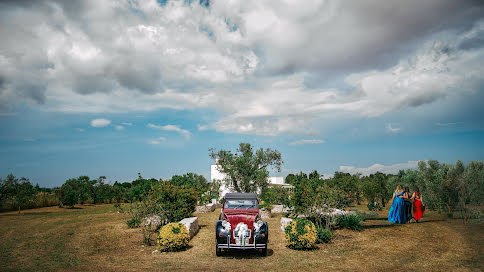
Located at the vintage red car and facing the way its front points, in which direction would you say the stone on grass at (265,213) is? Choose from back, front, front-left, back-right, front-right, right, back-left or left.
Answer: back

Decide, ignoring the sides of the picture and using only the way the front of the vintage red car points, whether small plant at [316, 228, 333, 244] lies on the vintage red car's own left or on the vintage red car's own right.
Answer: on the vintage red car's own left

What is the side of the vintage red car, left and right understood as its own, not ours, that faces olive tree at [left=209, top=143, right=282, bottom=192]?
back

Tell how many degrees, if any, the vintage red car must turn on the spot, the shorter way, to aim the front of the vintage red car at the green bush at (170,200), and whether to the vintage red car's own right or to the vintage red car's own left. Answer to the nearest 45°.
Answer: approximately 135° to the vintage red car's own right

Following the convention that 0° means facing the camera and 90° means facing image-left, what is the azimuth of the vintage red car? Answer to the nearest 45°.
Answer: approximately 0°

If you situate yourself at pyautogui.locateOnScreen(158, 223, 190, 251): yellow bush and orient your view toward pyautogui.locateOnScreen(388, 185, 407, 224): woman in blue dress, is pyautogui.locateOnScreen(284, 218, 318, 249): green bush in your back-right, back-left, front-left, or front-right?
front-right

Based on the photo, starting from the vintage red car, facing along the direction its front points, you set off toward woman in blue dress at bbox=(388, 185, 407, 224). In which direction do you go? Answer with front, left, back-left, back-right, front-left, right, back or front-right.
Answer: back-left

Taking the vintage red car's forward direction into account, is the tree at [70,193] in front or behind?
behind

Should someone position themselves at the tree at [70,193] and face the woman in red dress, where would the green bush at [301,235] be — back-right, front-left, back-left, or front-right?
front-right

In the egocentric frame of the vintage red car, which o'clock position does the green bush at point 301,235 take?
The green bush is roughly at 8 o'clock from the vintage red car.

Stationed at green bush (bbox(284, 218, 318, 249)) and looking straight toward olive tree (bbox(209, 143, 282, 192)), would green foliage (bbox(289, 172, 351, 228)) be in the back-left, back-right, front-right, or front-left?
front-right
